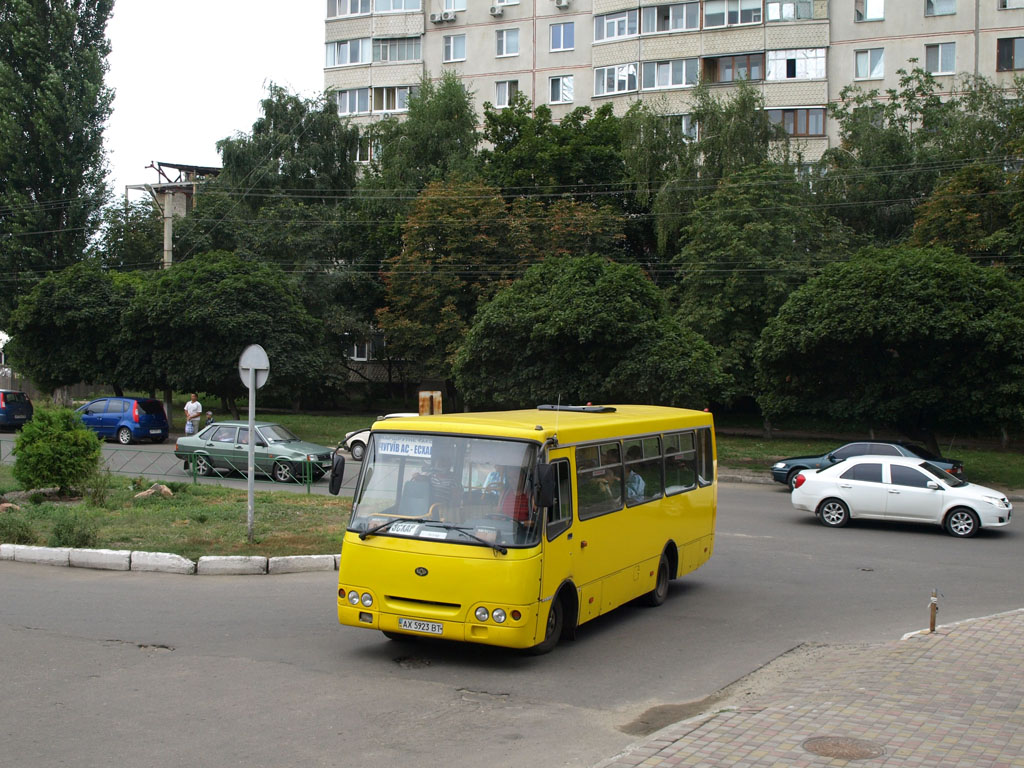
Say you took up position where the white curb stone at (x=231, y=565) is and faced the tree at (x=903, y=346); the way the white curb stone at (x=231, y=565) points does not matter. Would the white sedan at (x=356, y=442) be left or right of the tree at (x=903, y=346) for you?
left

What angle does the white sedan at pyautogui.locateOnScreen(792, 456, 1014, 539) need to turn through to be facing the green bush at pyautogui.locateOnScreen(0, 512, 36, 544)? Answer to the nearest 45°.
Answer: approximately 135° to its right

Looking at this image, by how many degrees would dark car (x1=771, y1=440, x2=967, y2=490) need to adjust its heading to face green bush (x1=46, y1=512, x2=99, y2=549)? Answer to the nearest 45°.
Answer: approximately 45° to its left

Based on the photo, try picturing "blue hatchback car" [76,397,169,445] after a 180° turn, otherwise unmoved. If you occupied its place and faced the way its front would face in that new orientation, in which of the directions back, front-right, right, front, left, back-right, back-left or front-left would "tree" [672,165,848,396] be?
front-left

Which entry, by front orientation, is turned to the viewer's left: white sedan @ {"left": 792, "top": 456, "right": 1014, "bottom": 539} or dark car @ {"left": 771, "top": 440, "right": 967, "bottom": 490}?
the dark car

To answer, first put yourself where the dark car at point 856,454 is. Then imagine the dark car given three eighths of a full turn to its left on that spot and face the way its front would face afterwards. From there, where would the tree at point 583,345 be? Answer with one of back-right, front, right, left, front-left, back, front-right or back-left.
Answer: back

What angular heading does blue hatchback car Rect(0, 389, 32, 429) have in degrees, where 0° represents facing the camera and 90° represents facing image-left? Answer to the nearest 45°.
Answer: approximately 135°

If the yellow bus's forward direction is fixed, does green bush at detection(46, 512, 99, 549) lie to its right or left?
on its right

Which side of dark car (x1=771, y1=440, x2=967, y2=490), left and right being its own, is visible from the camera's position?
left

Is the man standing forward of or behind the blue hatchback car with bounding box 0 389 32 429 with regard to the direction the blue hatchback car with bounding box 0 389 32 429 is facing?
behind

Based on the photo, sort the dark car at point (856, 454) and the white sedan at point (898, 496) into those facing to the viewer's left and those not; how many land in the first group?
1

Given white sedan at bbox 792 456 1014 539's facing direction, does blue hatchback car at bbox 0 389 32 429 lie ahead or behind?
behind

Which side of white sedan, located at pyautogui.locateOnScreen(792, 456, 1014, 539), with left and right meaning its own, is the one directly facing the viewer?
right

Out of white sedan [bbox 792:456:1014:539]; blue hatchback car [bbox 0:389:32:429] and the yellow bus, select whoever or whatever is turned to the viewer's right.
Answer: the white sedan

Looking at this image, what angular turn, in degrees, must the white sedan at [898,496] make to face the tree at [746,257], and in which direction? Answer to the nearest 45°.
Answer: approximately 90° to its left

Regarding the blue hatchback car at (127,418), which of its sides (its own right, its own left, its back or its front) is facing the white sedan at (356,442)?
back
